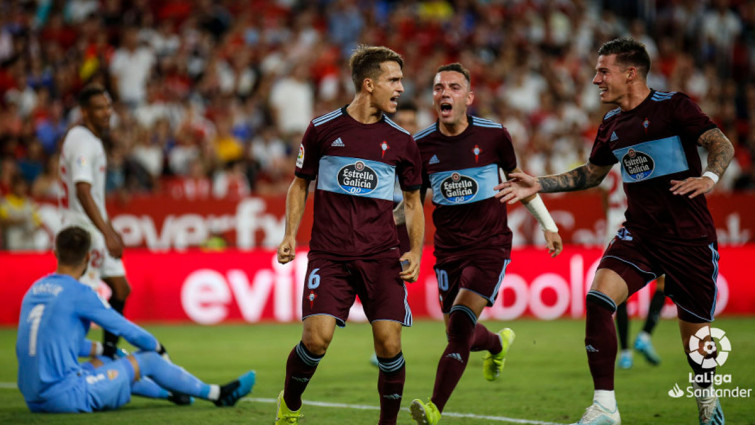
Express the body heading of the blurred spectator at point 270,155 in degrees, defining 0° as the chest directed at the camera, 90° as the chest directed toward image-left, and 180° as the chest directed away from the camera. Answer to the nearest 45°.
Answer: approximately 0°

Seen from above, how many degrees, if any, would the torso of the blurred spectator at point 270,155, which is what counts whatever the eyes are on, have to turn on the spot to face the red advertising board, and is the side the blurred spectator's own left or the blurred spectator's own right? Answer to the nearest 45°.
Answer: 0° — they already face it

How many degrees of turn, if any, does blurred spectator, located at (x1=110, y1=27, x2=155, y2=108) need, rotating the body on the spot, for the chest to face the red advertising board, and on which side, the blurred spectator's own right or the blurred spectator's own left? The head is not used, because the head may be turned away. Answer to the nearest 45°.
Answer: approximately 45° to the blurred spectator's own left

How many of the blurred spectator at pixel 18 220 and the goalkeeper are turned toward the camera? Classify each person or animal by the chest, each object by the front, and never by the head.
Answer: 1

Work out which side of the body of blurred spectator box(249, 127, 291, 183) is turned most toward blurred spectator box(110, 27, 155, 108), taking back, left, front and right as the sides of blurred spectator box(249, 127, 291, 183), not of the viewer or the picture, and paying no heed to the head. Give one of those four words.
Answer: right

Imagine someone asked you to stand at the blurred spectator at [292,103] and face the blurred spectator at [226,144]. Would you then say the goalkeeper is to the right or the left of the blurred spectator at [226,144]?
left

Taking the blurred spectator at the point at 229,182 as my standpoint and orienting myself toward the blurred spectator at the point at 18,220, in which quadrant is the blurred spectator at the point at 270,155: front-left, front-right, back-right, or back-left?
back-right

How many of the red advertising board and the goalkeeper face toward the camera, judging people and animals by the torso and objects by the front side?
1

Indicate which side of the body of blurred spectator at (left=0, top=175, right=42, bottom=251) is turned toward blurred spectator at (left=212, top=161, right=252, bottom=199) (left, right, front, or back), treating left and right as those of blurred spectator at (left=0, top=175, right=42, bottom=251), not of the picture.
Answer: left
